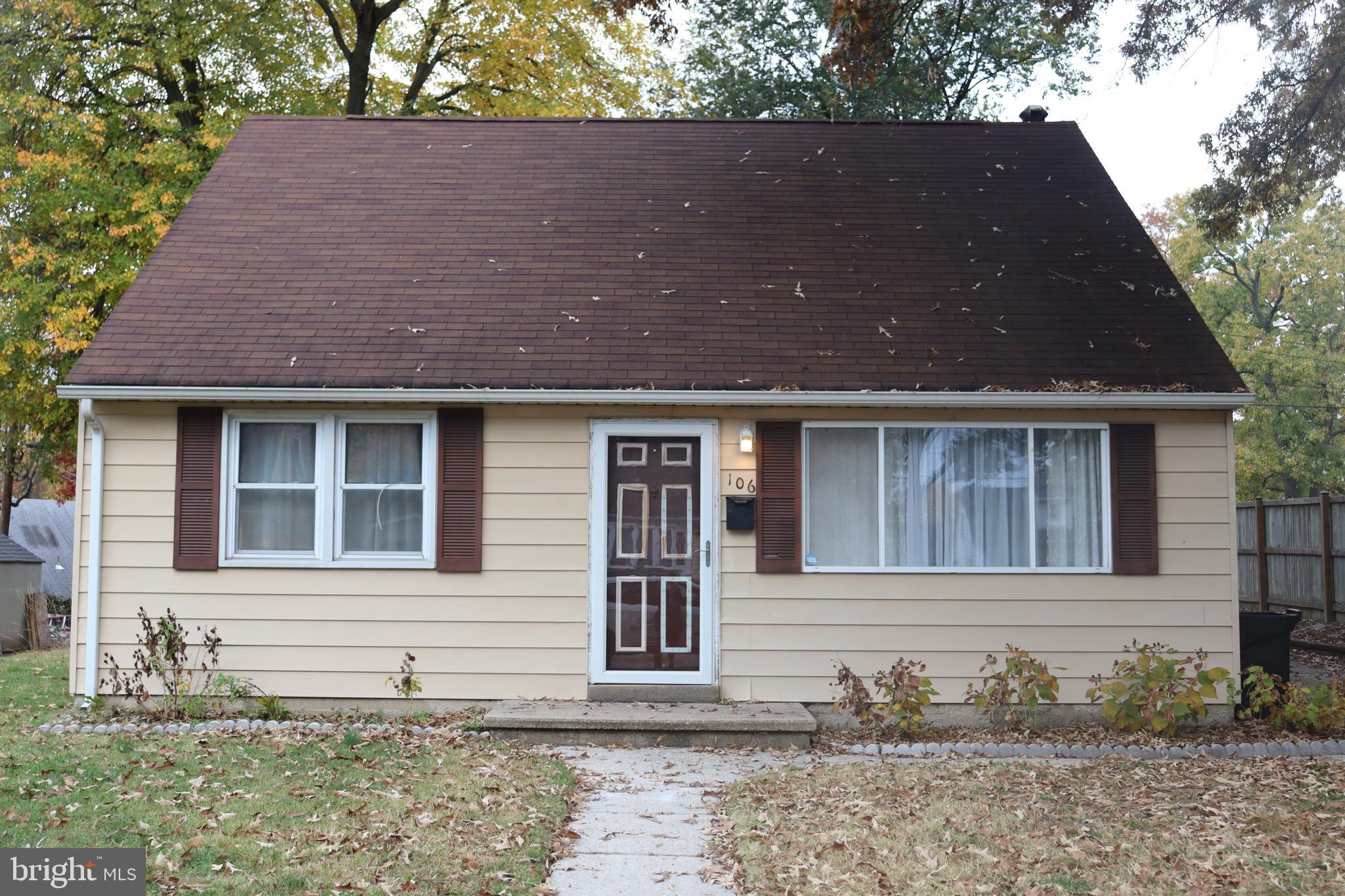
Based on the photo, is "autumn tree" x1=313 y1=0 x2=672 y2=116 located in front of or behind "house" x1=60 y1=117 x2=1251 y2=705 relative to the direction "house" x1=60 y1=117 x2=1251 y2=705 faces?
behind

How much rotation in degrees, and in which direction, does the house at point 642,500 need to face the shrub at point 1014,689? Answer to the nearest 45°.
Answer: approximately 90° to its left

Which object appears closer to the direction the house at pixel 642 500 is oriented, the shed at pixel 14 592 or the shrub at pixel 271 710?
the shrub

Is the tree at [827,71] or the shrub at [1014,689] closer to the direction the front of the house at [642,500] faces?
the shrub

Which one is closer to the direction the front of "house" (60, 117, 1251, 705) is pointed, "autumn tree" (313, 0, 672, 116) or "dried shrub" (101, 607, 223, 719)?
the dried shrub

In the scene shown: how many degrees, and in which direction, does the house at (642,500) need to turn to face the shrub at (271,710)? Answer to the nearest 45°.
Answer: approximately 90° to its right

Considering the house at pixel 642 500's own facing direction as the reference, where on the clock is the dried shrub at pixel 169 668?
The dried shrub is roughly at 3 o'clock from the house.

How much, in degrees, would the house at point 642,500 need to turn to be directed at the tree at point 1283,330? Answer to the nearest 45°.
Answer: approximately 135° to its left

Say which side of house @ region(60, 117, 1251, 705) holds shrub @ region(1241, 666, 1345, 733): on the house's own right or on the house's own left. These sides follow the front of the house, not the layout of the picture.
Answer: on the house's own left

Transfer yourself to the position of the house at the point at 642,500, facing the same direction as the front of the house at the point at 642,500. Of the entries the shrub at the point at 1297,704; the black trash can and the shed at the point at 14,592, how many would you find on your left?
2

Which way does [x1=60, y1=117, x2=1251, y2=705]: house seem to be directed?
toward the camera
